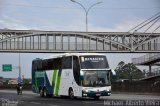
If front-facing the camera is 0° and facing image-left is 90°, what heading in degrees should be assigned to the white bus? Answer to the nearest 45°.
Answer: approximately 315°
